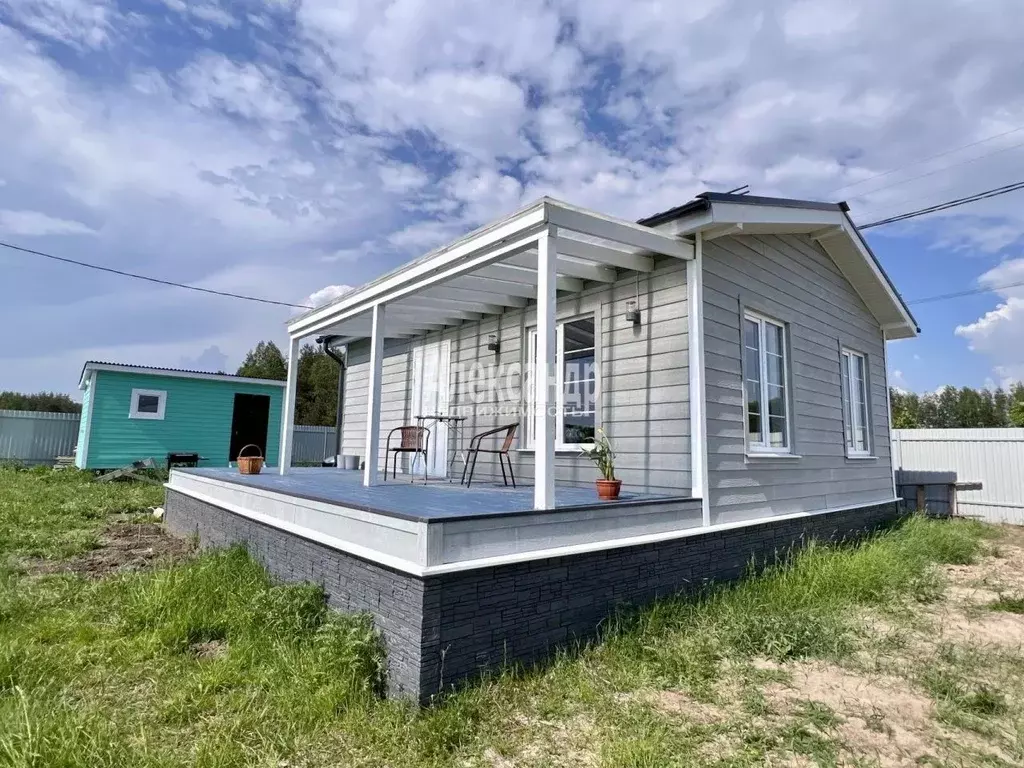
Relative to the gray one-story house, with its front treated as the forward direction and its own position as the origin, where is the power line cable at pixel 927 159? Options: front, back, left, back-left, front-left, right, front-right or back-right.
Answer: back

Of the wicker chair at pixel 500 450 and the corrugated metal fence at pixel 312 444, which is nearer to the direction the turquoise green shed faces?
the wicker chair

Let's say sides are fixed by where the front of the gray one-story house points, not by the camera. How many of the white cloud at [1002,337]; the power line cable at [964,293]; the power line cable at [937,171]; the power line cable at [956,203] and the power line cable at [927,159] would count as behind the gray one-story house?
5

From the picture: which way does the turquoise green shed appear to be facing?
toward the camera

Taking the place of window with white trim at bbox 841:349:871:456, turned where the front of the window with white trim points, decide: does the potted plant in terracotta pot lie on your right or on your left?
on your right

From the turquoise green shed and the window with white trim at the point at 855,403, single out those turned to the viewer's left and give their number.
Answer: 0

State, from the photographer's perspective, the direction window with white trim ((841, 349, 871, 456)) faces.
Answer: facing the viewer and to the right of the viewer

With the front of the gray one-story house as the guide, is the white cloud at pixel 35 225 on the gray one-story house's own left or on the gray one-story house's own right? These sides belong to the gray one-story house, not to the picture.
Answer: on the gray one-story house's own right

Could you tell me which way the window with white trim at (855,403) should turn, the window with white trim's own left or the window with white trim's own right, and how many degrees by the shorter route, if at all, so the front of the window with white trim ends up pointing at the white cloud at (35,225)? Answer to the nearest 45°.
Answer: approximately 135° to the window with white trim's own right

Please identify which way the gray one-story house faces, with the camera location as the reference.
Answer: facing the viewer and to the left of the viewer

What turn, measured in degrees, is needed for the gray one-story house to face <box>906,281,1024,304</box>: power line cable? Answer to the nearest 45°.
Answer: approximately 180°

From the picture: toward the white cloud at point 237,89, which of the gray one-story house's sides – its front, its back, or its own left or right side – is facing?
right

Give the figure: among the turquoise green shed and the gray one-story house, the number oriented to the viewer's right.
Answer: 0

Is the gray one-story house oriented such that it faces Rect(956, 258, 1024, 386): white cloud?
no

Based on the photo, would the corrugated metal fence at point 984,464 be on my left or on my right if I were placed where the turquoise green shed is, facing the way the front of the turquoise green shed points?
on my left

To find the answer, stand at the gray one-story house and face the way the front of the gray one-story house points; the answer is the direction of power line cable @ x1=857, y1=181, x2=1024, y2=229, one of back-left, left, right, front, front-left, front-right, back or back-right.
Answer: back

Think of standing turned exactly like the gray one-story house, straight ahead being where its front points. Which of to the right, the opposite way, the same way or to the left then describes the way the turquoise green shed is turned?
to the left
